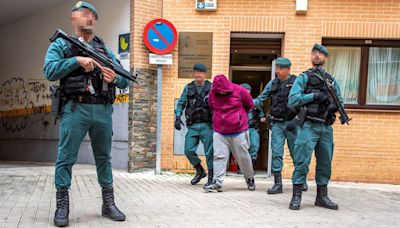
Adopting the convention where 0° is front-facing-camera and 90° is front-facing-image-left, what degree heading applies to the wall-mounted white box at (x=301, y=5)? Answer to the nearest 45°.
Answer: approximately 0°

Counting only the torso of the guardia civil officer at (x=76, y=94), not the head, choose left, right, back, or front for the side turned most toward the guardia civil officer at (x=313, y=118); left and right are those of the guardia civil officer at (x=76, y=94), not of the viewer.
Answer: left

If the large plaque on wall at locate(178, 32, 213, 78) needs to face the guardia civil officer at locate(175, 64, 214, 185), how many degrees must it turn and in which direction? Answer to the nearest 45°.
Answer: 0° — it already faces them

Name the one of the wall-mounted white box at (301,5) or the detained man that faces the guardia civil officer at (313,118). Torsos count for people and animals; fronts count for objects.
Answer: the wall-mounted white box

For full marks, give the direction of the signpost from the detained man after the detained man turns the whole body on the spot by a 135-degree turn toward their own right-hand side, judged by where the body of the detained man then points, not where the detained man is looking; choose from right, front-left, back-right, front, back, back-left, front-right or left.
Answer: front-left

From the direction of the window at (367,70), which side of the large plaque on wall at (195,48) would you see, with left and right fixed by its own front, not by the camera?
left
